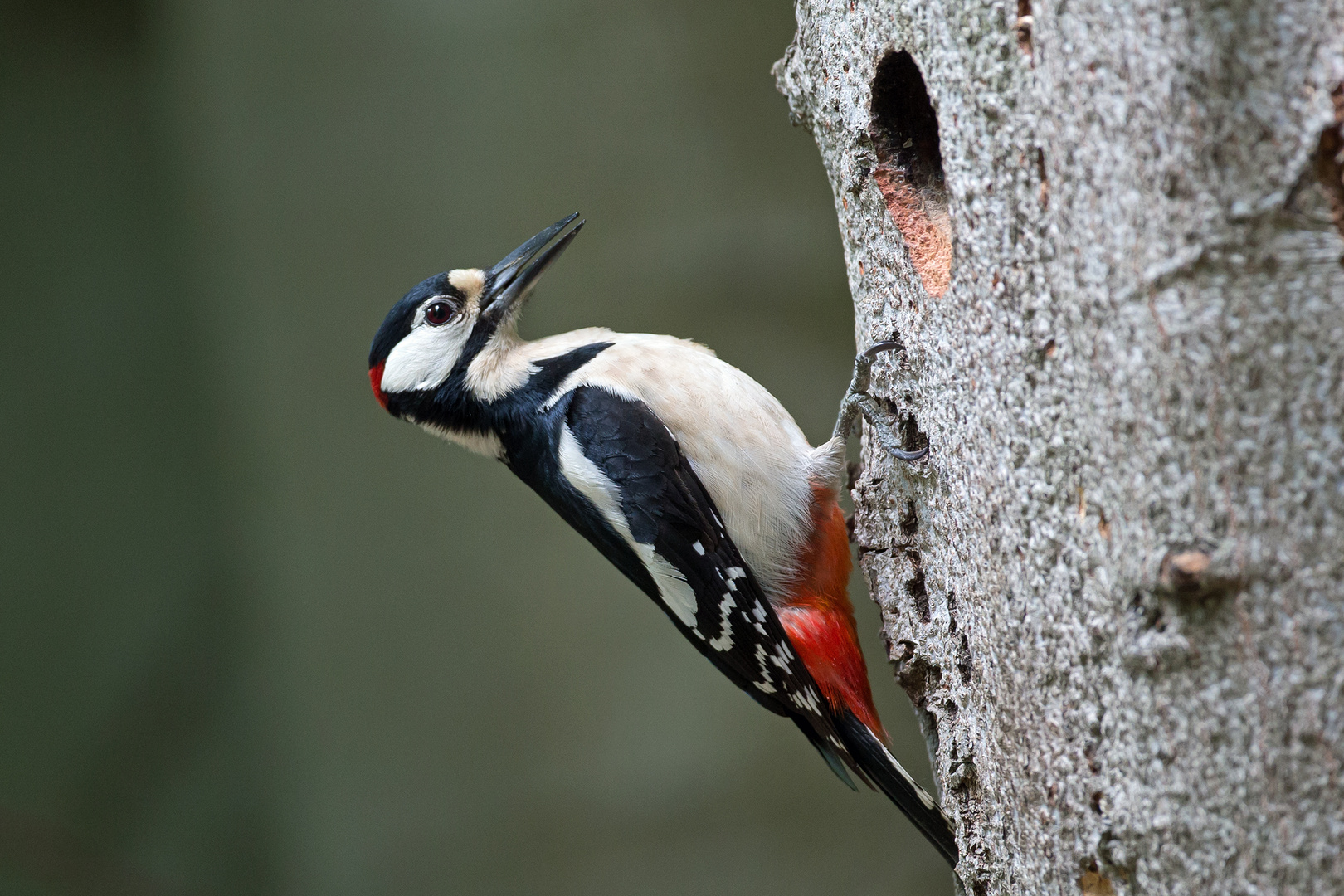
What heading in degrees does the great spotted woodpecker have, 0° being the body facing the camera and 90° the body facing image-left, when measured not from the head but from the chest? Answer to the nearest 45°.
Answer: approximately 270°
